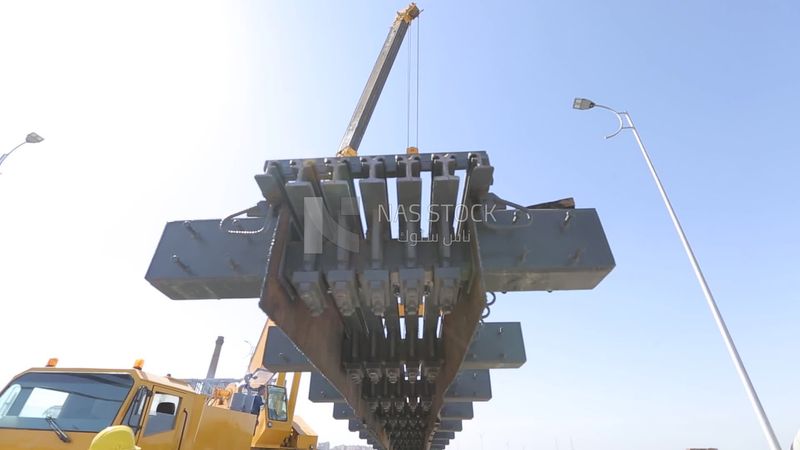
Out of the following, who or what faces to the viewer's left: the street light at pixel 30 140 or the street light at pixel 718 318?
the street light at pixel 718 318

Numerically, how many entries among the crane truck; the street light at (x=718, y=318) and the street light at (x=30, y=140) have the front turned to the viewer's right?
1

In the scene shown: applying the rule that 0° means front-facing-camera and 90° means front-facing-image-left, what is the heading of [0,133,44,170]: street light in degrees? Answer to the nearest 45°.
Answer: approximately 270°

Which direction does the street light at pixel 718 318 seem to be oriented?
to the viewer's left

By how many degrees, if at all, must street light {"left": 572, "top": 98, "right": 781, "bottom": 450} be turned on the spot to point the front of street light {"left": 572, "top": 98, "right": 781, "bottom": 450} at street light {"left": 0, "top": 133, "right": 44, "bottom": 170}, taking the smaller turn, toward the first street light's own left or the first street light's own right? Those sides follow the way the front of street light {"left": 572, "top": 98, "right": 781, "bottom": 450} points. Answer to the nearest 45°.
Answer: approximately 45° to the first street light's own left

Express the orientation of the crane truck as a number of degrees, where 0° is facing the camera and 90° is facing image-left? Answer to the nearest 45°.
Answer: approximately 45°

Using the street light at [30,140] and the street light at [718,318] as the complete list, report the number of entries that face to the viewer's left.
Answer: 1
